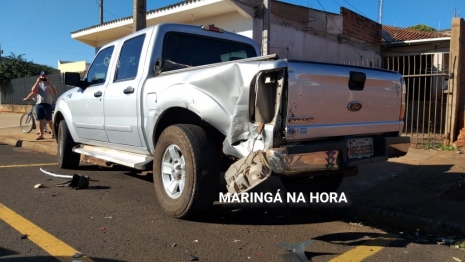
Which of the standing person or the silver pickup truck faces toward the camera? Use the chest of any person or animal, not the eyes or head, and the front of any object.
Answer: the standing person

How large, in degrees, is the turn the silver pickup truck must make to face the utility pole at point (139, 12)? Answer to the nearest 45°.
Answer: approximately 45° to its right

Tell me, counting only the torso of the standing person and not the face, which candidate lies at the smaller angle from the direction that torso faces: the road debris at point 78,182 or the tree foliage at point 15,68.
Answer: the road debris

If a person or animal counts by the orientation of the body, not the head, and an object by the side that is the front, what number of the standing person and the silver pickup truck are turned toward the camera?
1

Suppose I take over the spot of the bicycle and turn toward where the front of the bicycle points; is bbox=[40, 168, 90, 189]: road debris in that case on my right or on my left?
on my left

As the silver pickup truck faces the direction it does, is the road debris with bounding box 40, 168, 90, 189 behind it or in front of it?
in front

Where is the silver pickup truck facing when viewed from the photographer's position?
facing away from the viewer and to the left of the viewer

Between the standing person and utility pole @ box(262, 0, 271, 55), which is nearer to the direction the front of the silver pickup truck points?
the standing person

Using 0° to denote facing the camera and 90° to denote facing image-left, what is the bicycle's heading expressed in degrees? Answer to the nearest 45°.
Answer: approximately 45°

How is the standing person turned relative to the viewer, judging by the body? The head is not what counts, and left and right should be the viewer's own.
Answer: facing the viewer

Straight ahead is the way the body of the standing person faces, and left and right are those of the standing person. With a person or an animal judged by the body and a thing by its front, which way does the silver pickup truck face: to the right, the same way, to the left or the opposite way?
the opposite way
